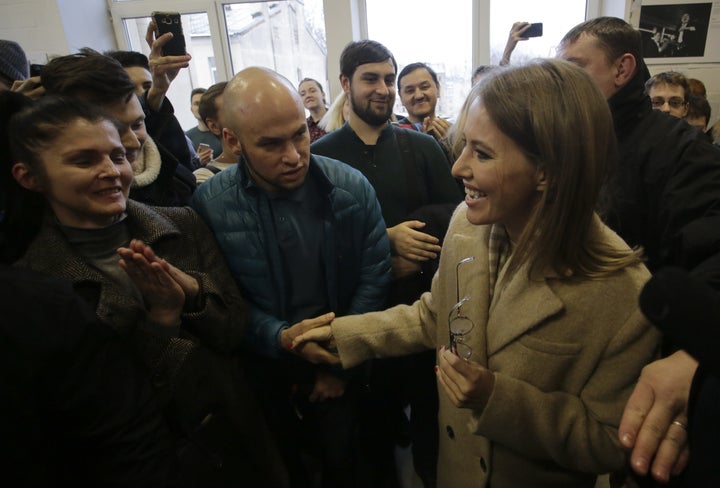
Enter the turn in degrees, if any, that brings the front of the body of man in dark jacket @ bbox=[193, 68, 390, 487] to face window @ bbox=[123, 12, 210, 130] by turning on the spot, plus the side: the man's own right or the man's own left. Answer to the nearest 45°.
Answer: approximately 135° to the man's own left

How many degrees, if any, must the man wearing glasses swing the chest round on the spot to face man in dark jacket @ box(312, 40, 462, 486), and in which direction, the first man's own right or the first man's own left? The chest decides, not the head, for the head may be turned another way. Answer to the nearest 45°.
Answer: approximately 45° to the first man's own right

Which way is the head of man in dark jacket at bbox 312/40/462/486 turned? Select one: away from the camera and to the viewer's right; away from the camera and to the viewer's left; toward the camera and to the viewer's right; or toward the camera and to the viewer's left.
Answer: toward the camera and to the viewer's right

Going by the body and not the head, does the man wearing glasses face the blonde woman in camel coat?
yes

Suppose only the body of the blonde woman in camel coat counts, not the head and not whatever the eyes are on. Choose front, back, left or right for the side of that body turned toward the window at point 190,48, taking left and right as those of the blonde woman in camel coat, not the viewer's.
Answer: right

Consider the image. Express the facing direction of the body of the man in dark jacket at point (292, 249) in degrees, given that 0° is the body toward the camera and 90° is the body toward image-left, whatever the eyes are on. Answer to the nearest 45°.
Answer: approximately 315°

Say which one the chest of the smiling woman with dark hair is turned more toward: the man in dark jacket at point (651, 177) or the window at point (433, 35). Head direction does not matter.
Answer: the man in dark jacket

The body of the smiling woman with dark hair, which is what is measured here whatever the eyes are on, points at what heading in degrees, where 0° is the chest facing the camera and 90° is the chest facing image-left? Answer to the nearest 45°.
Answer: approximately 315°

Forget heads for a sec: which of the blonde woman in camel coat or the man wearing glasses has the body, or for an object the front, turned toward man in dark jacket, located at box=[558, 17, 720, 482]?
the man wearing glasses

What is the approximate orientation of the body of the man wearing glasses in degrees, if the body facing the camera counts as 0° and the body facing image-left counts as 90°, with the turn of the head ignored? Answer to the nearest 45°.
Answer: approximately 0°

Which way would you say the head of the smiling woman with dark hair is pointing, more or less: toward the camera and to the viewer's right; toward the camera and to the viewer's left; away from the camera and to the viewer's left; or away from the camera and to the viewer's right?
toward the camera and to the viewer's right
